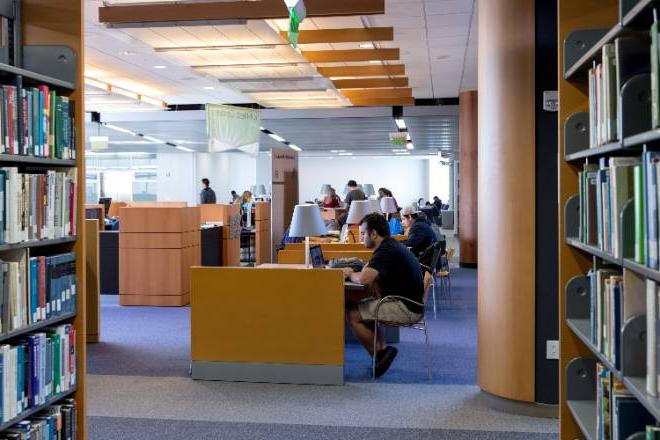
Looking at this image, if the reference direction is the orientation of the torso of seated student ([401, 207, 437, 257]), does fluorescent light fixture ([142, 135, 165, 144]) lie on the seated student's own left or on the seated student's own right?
on the seated student's own right

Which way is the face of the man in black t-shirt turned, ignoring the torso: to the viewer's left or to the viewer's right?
to the viewer's left

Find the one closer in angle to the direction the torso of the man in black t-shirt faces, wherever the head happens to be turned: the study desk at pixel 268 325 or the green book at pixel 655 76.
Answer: the study desk

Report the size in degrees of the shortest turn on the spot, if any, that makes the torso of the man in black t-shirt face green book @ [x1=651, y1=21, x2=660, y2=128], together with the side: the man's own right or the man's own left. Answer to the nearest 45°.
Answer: approximately 90° to the man's own left

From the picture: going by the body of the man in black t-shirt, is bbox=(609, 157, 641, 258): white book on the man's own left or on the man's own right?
on the man's own left

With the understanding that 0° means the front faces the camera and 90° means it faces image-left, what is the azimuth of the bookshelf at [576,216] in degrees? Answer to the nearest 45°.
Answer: approximately 45°

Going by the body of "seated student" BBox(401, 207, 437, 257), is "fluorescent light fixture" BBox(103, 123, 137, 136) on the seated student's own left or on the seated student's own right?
on the seated student's own right

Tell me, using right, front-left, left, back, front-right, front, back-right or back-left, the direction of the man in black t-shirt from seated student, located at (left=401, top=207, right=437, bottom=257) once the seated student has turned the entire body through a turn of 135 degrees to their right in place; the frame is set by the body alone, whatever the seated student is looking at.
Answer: back-right

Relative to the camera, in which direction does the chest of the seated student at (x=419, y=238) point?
to the viewer's left

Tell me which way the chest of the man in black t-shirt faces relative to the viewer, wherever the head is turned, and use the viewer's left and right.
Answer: facing to the left of the viewer

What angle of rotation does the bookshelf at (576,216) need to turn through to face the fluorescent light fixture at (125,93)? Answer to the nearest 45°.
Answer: approximately 90° to its right

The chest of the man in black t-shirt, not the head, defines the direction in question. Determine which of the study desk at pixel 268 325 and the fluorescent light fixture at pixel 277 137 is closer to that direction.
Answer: the study desk

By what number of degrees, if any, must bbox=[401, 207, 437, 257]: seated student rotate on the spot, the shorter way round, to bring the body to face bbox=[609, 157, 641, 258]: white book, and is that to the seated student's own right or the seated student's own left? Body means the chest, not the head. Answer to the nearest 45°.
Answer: approximately 90° to the seated student's own left

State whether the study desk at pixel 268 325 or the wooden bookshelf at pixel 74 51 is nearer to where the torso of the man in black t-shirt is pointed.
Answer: the study desk
